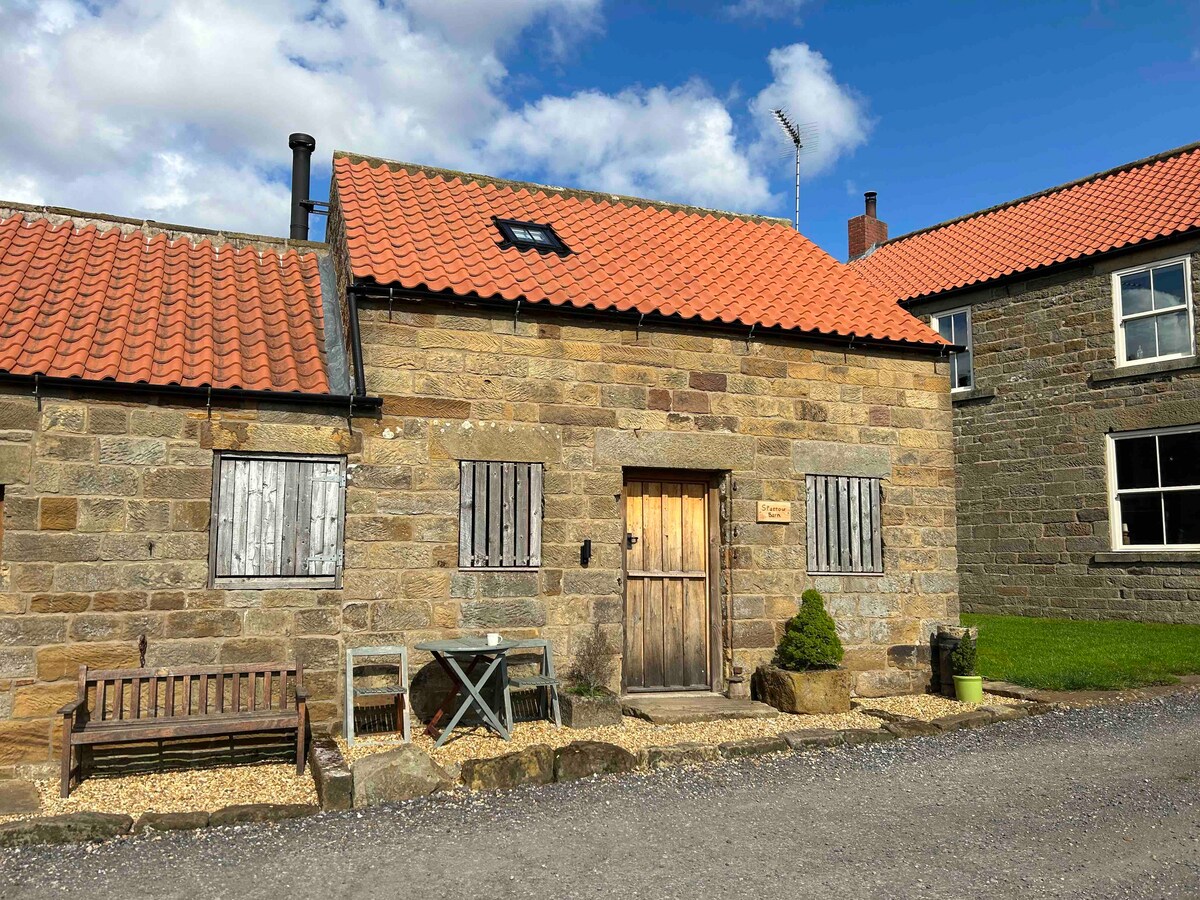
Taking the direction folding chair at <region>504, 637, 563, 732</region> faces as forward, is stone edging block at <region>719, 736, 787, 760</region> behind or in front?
behind

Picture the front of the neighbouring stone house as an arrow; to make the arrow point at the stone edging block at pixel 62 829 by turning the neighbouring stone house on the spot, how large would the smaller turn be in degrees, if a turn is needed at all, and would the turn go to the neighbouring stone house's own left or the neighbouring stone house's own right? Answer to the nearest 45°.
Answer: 0° — it already faces it

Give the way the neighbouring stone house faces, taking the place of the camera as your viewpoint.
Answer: facing the viewer and to the left of the viewer

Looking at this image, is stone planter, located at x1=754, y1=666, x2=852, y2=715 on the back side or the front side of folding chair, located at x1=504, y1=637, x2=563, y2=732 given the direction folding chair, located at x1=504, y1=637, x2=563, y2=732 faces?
on the back side

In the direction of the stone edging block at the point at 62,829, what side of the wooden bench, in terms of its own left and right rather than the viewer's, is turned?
front

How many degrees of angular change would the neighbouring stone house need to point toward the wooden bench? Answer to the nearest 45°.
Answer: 0° — it already faces it

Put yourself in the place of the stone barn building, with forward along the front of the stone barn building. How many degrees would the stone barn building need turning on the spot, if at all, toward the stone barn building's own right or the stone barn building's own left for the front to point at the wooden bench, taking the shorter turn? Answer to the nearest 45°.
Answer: approximately 45° to the stone barn building's own right

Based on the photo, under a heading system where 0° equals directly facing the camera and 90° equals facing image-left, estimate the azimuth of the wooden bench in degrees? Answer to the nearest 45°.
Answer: approximately 0°

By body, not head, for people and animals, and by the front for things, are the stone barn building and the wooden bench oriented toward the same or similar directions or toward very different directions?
same or similar directions

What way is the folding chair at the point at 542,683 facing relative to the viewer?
to the viewer's left

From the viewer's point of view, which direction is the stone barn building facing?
toward the camera

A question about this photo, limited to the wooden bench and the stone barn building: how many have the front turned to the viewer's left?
0

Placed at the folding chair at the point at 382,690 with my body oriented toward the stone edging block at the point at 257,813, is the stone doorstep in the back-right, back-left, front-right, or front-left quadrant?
back-left
